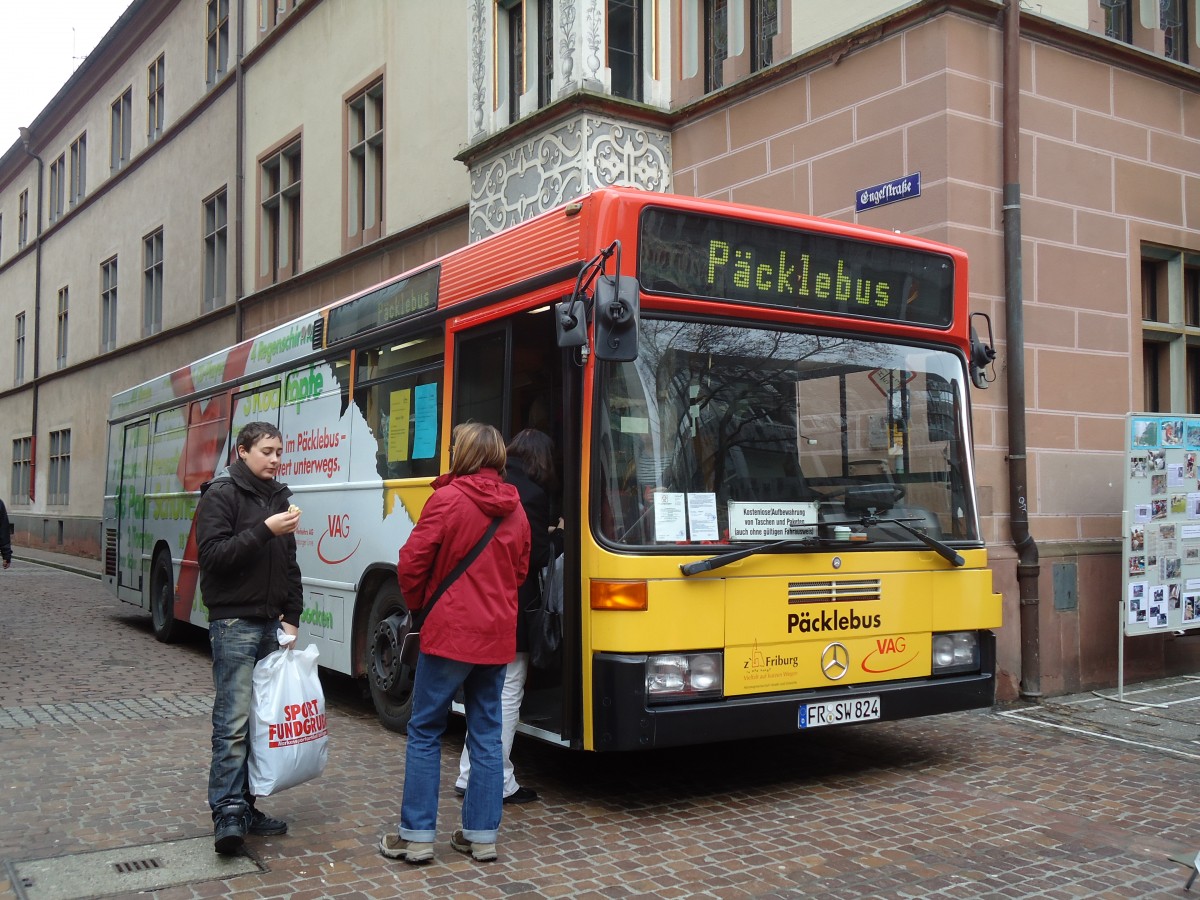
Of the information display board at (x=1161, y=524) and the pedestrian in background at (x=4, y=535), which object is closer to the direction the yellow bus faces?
the information display board

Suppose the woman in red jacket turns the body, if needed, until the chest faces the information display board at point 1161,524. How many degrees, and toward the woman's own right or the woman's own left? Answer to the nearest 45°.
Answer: approximately 90° to the woman's own right

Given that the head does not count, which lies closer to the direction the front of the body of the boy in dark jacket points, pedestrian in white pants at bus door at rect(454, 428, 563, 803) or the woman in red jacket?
the woman in red jacket

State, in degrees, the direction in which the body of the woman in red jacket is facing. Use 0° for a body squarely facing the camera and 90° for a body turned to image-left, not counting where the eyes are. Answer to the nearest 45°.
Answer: approximately 135°

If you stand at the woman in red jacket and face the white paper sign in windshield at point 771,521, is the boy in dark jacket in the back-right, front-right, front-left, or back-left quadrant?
back-left

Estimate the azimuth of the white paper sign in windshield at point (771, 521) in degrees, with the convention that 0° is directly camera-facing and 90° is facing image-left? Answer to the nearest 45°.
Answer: approximately 0°

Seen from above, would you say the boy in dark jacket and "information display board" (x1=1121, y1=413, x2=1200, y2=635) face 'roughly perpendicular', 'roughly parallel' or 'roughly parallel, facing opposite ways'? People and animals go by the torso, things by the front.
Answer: roughly perpendicular

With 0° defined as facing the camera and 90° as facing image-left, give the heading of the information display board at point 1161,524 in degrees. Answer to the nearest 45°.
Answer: approximately 0°
